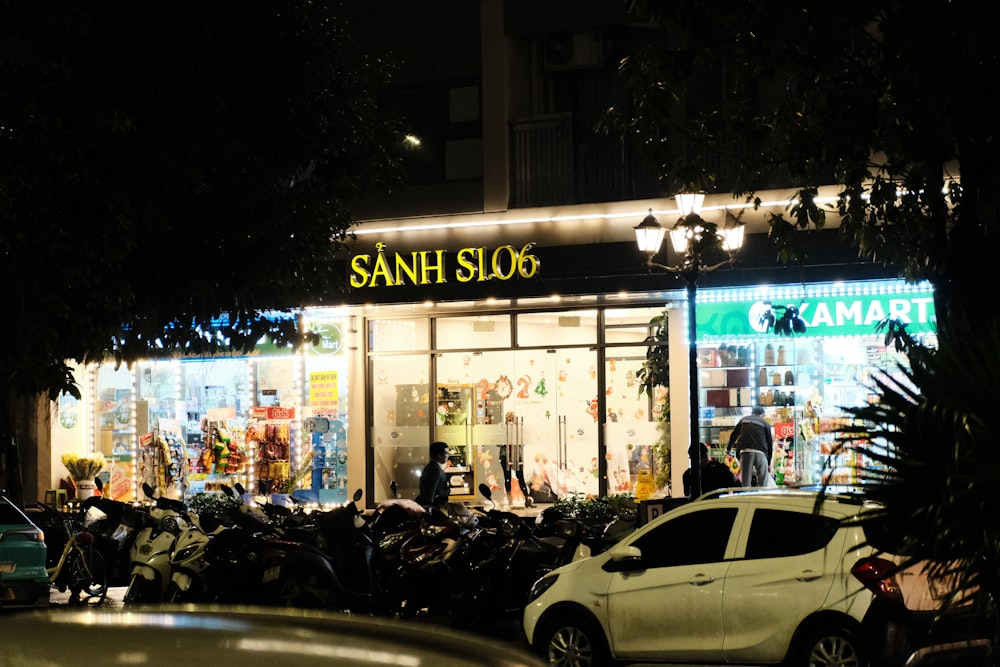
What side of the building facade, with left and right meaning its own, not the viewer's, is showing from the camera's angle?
front

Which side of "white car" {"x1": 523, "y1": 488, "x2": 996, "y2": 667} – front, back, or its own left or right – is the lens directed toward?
left

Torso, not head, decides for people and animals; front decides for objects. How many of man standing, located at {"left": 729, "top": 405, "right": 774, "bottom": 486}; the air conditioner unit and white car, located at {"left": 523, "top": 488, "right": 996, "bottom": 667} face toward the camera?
1

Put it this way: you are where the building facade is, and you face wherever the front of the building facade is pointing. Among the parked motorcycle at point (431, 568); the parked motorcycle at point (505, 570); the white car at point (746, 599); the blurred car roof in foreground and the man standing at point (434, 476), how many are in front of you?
5

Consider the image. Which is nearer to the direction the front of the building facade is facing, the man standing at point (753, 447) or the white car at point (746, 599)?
the white car

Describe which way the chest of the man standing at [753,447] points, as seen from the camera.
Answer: away from the camera

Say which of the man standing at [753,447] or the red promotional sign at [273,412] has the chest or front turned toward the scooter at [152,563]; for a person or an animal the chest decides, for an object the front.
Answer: the red promotional sign

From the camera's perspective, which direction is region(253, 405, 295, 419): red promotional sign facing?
toward the camera

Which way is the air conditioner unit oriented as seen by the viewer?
toward the camera

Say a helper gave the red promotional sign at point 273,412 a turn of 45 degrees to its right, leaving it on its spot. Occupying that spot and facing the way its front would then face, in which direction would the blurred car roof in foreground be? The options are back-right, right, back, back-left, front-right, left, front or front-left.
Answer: front-left

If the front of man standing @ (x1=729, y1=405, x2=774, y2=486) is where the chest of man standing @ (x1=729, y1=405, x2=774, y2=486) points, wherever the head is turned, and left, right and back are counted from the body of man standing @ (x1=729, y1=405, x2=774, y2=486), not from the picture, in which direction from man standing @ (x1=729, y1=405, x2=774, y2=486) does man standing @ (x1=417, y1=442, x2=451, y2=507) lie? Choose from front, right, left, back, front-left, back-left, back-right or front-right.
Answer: back-left

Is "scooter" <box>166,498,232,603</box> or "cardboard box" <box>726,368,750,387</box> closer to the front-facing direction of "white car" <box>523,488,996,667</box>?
the scooter

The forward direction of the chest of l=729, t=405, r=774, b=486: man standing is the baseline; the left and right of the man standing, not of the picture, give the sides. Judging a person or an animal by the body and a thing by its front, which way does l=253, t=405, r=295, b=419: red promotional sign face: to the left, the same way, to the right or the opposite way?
the opposite way

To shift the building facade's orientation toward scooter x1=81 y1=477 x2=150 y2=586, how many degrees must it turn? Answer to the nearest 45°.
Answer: approximately 45° to its right

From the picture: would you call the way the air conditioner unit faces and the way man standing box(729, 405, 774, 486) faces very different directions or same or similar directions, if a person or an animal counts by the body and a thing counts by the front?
very different directions
